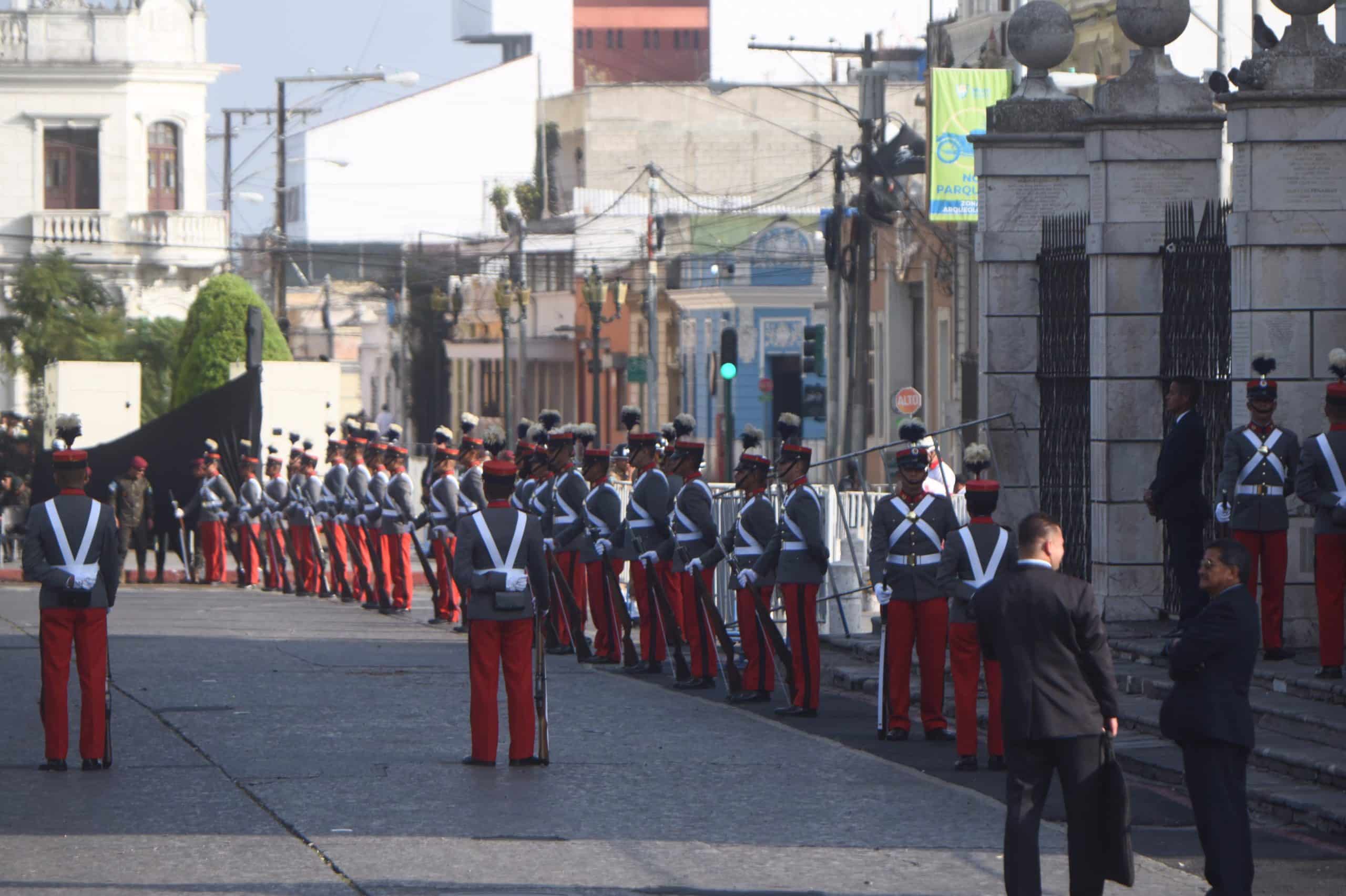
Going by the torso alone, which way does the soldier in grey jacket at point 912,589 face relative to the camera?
toward the camera

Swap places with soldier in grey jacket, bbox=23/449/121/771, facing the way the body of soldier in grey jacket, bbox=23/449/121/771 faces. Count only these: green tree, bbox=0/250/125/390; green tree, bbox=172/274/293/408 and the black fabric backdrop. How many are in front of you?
3

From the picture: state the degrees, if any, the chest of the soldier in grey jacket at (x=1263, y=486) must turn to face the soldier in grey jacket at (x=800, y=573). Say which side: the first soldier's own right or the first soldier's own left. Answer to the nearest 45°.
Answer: approximately 90° to the first soldier's own right

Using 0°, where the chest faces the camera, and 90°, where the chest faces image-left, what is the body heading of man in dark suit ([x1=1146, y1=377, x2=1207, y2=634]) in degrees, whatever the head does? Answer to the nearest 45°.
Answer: approximately 90°

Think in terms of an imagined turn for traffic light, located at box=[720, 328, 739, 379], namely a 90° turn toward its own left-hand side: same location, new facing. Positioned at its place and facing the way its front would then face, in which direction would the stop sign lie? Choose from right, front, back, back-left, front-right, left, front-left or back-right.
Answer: front

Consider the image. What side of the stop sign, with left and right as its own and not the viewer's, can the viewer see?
front

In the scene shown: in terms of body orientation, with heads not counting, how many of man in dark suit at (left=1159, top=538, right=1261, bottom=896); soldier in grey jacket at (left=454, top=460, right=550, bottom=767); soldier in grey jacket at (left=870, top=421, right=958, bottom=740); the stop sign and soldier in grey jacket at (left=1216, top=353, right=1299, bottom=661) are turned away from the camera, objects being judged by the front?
1

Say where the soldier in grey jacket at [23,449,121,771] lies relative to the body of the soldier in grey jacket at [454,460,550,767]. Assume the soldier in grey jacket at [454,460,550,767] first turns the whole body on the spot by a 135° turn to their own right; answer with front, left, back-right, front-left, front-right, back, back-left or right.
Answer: back-right

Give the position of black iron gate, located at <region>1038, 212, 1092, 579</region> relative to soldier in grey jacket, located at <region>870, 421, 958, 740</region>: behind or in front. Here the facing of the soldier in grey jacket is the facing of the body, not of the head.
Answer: behind

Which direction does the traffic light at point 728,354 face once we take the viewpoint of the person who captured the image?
facing the viewer

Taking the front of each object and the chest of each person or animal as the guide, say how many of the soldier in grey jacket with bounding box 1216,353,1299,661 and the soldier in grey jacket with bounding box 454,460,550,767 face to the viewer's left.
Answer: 0
